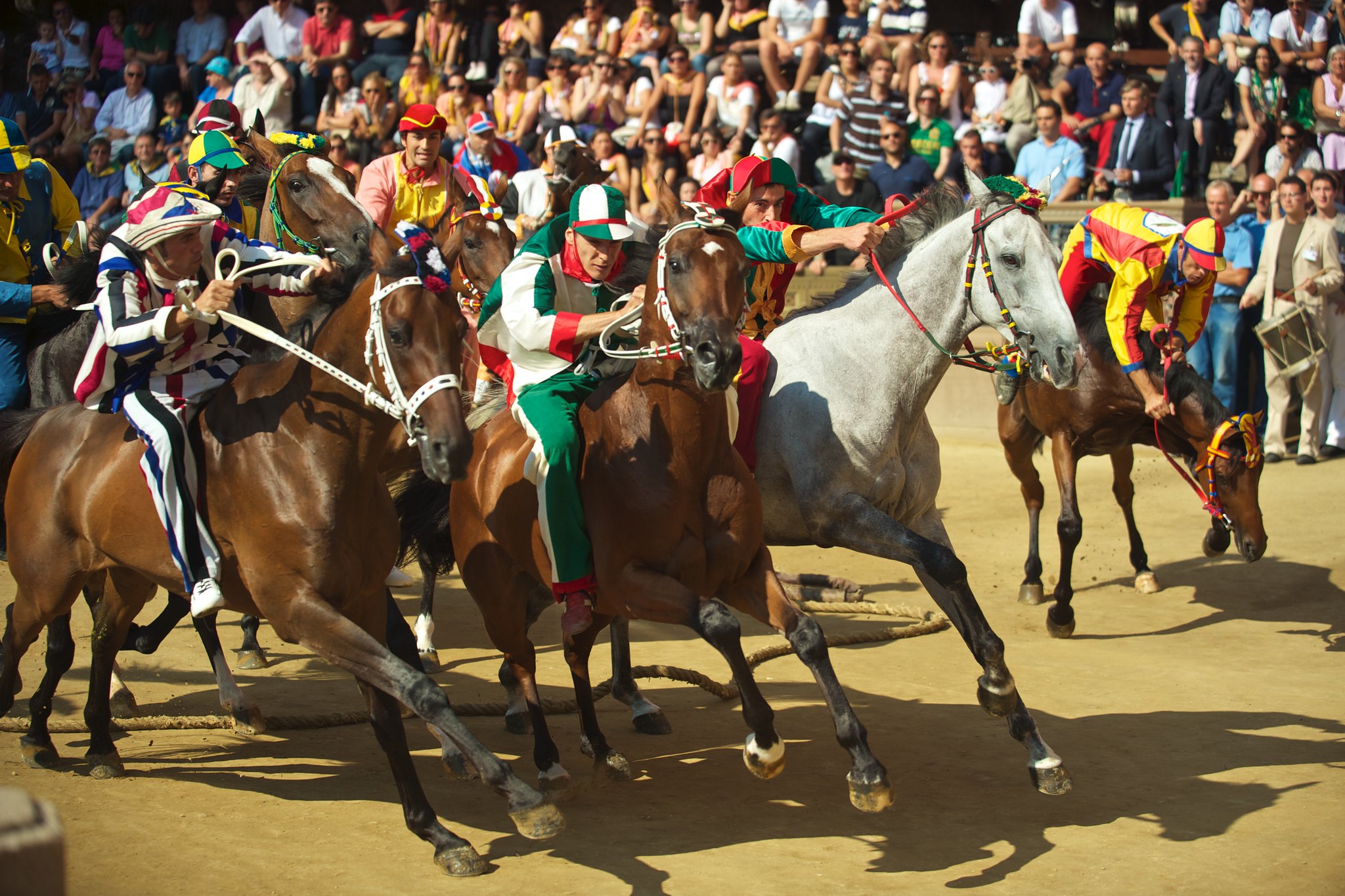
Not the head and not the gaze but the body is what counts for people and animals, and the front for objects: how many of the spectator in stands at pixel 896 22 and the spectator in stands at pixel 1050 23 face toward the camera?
2

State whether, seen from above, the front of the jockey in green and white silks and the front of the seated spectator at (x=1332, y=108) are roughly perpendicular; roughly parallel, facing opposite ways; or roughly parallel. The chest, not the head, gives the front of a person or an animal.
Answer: roughly perpendicular

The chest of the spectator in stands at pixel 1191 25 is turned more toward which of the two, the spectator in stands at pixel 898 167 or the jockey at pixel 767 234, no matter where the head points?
the jockey

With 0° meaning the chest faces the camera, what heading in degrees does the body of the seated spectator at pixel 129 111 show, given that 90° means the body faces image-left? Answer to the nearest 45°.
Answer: approximately 0°

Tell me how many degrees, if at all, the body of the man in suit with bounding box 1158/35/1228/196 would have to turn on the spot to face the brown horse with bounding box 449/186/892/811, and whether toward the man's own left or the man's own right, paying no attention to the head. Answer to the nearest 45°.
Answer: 0° — they already face it

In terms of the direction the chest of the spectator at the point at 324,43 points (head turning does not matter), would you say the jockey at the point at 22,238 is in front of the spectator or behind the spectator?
in front

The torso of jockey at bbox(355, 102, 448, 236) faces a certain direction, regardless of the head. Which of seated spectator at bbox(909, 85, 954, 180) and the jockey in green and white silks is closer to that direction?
the jockey in green and white silks

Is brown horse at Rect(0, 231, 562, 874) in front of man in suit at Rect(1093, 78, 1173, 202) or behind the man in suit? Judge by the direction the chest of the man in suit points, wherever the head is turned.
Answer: in front
